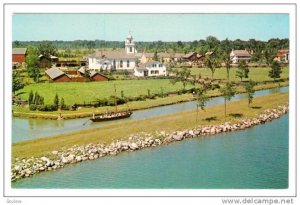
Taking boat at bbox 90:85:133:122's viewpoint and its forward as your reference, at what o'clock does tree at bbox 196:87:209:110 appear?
The tree is roughly at 12 o'clock from the boat.

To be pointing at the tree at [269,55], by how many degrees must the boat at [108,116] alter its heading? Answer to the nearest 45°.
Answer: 0° — it already faces it

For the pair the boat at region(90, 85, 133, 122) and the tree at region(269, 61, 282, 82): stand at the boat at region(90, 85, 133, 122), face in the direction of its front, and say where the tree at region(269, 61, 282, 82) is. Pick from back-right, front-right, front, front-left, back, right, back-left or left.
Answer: front

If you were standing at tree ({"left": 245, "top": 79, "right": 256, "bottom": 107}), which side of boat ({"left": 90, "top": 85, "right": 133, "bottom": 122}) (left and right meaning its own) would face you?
front

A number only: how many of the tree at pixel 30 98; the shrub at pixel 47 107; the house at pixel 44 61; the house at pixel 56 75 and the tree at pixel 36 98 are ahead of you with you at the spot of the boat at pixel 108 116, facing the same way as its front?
0

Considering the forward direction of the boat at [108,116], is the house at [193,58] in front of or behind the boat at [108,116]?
in front

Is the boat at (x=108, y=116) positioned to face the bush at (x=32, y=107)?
no

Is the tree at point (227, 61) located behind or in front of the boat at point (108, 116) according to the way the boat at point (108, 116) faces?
in front

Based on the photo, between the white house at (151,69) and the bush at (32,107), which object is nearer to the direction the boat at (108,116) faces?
the white house

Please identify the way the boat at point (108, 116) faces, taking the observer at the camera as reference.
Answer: facing to the right of the viewer

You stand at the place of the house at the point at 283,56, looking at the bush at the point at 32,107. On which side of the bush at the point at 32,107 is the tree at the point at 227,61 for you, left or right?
right
